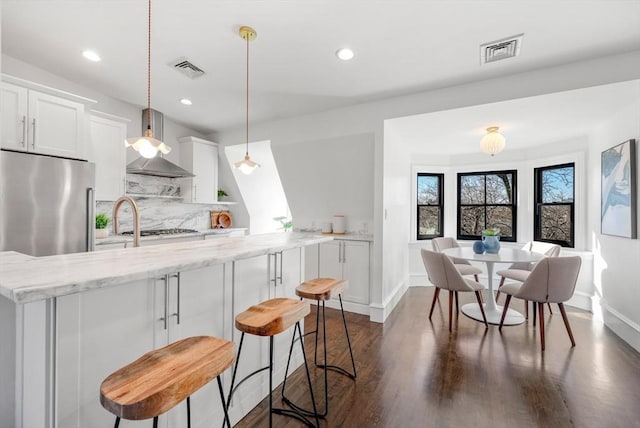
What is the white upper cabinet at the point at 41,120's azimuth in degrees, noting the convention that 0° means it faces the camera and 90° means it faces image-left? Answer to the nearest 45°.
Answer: approximately 315°

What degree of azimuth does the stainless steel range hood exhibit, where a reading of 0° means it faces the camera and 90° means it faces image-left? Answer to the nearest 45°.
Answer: approximately 315°

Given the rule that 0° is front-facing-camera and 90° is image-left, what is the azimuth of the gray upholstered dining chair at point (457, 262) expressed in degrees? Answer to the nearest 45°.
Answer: approximately 315°

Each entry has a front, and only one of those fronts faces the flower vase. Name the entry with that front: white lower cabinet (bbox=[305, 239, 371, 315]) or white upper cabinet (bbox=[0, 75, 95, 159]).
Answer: the white upper cabinet

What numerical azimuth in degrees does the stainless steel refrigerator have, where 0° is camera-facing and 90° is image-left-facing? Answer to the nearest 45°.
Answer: approximately 315°

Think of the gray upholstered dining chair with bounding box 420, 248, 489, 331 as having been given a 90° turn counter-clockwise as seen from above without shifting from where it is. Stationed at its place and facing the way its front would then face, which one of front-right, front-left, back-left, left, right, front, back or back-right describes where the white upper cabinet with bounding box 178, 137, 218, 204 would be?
front-left

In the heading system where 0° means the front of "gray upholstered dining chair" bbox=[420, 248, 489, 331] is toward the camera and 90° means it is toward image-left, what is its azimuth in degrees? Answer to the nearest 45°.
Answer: approximately 225°

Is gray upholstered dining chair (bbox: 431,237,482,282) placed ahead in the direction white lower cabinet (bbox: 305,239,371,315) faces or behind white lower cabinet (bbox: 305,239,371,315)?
behind
